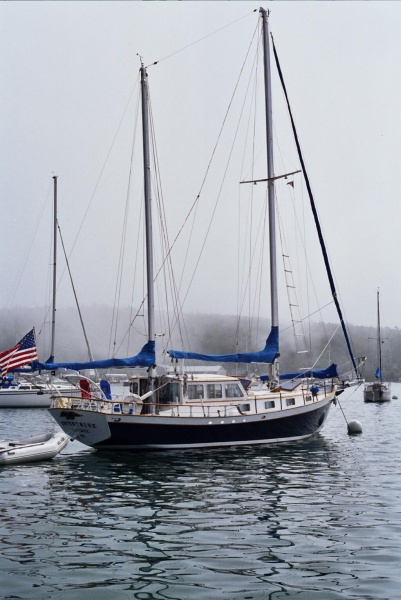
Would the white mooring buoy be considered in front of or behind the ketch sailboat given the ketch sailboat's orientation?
in front

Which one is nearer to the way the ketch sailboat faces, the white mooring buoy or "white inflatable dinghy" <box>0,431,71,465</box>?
the white mooring buoy

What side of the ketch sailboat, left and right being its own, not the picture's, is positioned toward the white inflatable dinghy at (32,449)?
back

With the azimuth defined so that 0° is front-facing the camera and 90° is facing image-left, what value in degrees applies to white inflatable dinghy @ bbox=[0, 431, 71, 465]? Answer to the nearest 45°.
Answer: approximately 270°

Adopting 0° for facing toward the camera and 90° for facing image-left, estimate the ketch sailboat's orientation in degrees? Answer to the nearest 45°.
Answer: approximately 225°

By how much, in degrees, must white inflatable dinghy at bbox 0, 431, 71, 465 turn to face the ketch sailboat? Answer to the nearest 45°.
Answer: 0° — it already faces it

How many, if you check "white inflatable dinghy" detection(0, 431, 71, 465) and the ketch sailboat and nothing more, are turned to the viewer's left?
0

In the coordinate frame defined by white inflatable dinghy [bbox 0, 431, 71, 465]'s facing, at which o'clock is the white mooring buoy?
The white mooring buoy is roughly at 11 o'clock from the white inflatable dinghy.
